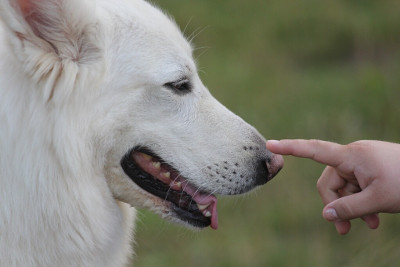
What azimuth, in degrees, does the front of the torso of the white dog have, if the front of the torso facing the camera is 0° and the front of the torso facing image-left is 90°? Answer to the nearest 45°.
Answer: approximately 270°
